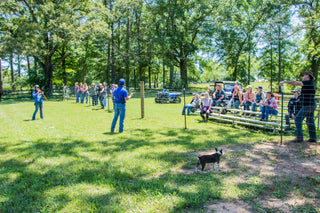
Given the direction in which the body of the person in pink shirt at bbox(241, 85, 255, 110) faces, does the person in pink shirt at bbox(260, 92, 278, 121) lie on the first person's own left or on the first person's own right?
on the first person's own left

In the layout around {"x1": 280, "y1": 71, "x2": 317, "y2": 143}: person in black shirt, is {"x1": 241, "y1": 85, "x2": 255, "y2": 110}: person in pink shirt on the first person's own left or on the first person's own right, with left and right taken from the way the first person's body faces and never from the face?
on the first person's own right

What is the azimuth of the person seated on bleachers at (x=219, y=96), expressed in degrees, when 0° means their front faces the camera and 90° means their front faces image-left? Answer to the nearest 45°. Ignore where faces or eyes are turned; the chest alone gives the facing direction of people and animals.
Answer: approximately 45°

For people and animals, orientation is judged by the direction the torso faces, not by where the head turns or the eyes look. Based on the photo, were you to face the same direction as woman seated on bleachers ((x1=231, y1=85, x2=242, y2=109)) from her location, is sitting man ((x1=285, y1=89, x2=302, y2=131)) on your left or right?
on your left

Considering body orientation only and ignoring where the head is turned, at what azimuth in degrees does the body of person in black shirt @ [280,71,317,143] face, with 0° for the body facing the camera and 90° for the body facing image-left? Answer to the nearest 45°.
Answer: approximately 90°

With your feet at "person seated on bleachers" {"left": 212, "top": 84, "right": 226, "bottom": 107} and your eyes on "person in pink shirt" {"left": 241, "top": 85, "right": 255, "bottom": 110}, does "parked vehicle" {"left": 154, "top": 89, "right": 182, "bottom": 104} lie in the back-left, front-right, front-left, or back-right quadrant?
back-left
